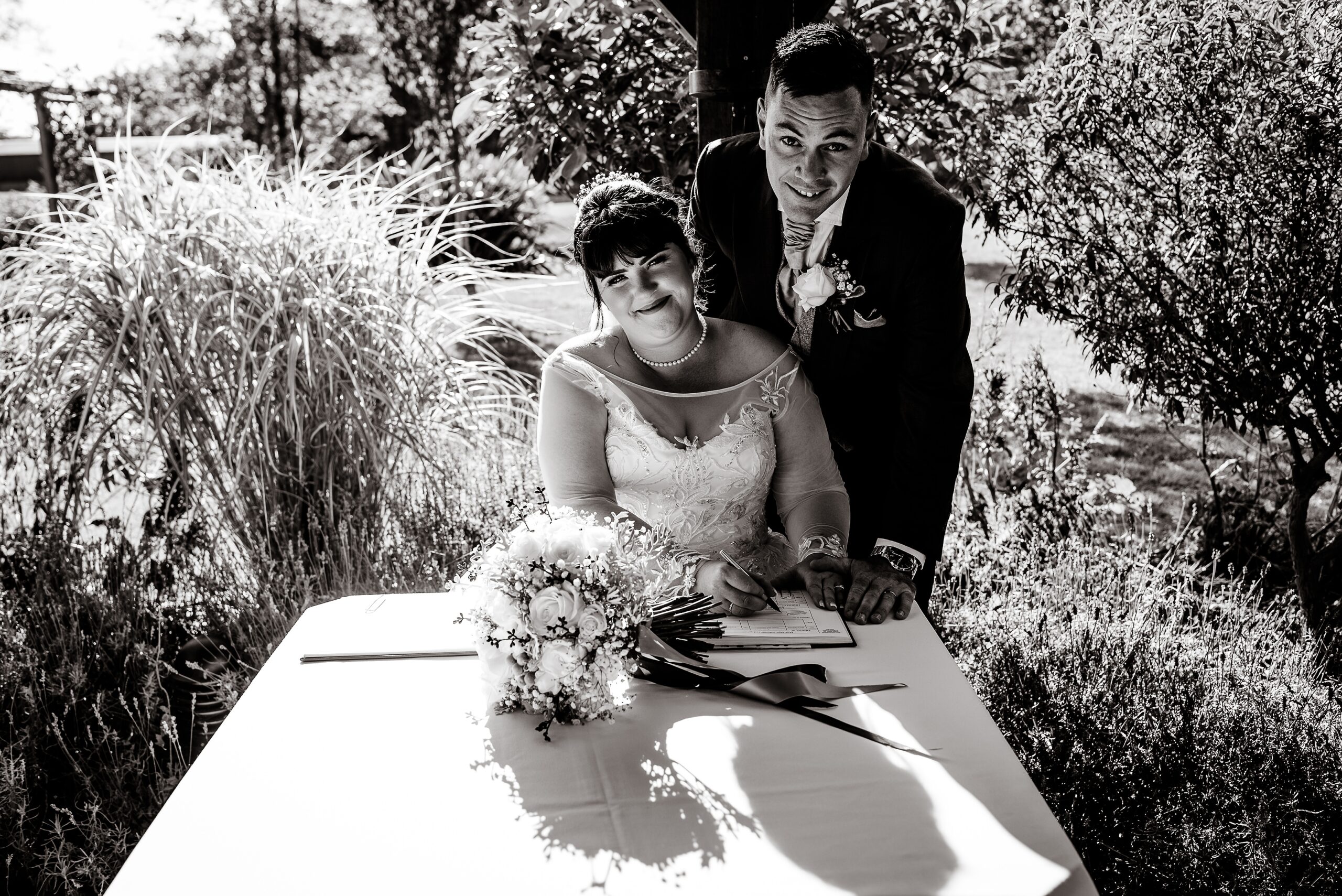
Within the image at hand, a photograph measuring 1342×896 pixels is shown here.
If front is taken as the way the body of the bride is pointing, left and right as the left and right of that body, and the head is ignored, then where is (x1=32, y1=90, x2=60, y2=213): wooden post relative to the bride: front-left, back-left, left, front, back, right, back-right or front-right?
back-right

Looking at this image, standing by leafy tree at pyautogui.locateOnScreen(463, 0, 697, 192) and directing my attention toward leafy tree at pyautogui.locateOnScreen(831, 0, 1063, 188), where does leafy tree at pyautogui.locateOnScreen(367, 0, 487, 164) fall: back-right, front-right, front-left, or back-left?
back-left

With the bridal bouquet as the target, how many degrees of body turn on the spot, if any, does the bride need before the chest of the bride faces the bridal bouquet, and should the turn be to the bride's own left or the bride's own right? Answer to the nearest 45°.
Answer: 0° — they already face it

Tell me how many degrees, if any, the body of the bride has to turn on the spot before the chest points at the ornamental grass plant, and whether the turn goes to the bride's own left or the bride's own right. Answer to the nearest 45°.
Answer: approximately 135° to the bride's own right

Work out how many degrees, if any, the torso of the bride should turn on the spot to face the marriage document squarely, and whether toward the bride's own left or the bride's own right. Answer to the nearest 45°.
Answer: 0° — they already face it

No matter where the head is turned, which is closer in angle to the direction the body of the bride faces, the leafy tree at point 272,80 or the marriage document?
the marriage document

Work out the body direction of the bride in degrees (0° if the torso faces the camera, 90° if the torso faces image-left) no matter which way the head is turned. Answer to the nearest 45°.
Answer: approximately 0°

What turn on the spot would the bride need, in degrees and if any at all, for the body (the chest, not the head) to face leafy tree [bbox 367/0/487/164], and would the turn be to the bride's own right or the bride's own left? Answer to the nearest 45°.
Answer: approximately 180°

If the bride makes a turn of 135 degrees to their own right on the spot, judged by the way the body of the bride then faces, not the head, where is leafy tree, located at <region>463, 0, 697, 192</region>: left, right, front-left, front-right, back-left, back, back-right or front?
front-right

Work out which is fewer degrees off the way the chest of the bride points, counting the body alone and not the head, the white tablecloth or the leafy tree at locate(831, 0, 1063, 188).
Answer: the white tablecloth
